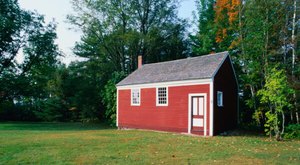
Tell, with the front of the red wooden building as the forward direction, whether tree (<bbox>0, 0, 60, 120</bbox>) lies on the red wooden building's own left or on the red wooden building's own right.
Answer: on the red wooden building's own right

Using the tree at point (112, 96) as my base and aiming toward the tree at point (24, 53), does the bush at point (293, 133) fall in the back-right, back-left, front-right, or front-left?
back-left

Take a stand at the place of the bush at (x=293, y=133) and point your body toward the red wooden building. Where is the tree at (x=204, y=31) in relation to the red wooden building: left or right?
right
